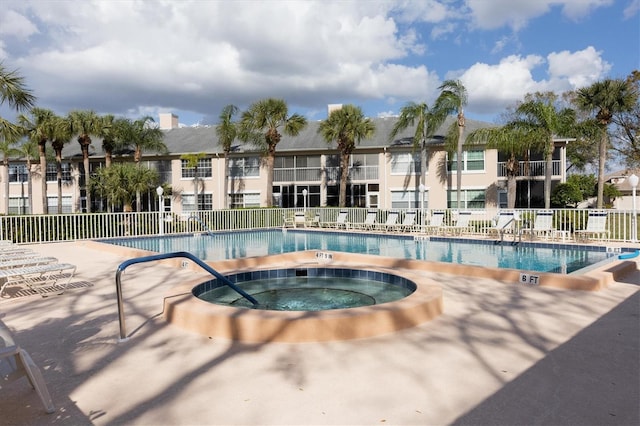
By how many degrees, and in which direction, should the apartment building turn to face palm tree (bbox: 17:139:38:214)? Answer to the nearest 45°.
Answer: approximately 90° to its right

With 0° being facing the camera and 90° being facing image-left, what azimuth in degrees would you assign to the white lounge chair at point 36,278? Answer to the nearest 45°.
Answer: approximately 270°

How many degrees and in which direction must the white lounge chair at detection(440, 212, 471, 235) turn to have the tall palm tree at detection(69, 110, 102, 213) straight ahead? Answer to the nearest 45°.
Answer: approximately 45° to its right

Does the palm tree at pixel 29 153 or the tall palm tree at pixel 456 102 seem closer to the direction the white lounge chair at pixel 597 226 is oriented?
the palm tree

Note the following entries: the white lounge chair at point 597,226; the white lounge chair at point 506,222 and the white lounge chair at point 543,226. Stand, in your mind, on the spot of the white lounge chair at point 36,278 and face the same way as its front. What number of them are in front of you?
3

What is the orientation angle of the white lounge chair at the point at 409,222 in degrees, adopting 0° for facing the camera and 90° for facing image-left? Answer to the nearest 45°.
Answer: approximately 45°

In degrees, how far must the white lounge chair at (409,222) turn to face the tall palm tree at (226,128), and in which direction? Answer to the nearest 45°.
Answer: approximately 90° to its right

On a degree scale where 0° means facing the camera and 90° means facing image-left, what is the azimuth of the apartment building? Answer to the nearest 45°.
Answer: approximately 0°

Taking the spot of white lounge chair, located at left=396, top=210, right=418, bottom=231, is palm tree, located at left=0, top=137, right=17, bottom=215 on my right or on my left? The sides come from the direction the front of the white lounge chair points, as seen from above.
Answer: on my right

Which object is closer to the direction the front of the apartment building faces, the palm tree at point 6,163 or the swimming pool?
the swimming pool

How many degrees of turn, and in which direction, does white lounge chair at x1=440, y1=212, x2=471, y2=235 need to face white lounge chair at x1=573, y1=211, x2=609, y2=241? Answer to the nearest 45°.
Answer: approximately 90° to its left

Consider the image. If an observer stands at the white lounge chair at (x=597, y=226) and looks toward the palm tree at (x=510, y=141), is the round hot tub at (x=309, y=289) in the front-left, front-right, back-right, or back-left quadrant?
back-left

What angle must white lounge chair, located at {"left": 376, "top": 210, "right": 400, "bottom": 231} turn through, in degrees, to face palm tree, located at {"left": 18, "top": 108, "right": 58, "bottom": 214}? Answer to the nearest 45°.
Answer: approximately 45° to its right
